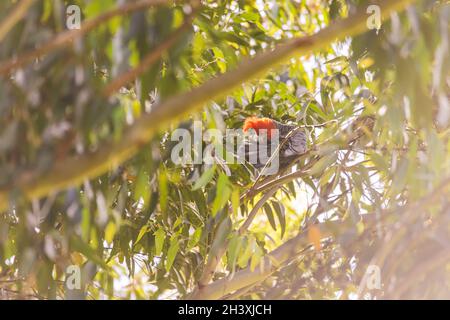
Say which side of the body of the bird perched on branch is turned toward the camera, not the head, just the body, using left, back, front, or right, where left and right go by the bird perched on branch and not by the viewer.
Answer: left
